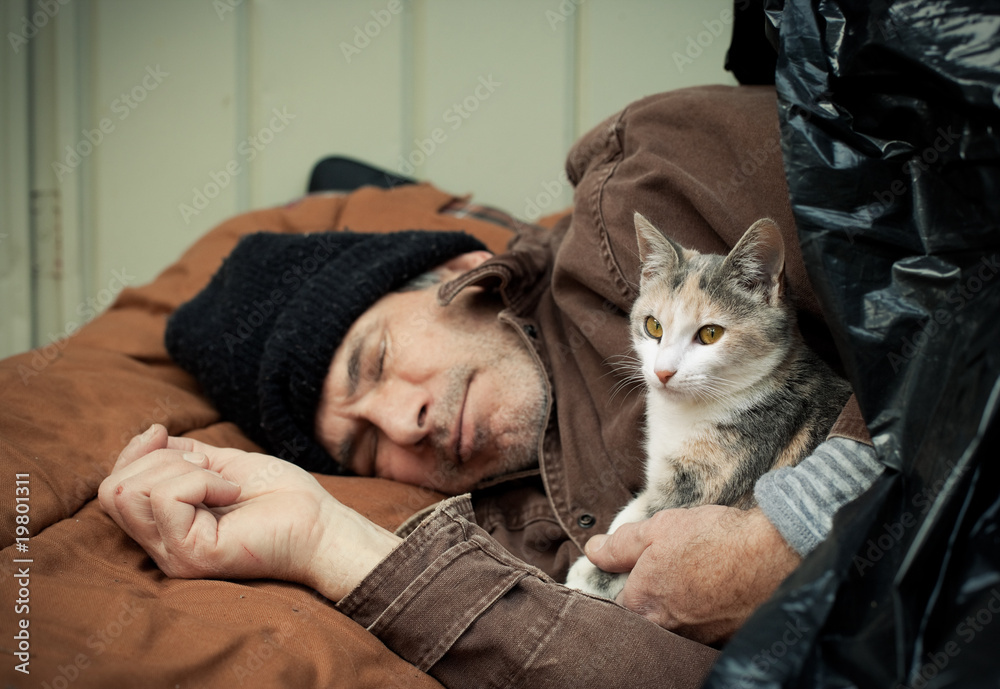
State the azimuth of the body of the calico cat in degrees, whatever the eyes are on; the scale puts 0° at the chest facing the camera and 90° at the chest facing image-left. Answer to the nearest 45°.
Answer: approximately 45°
